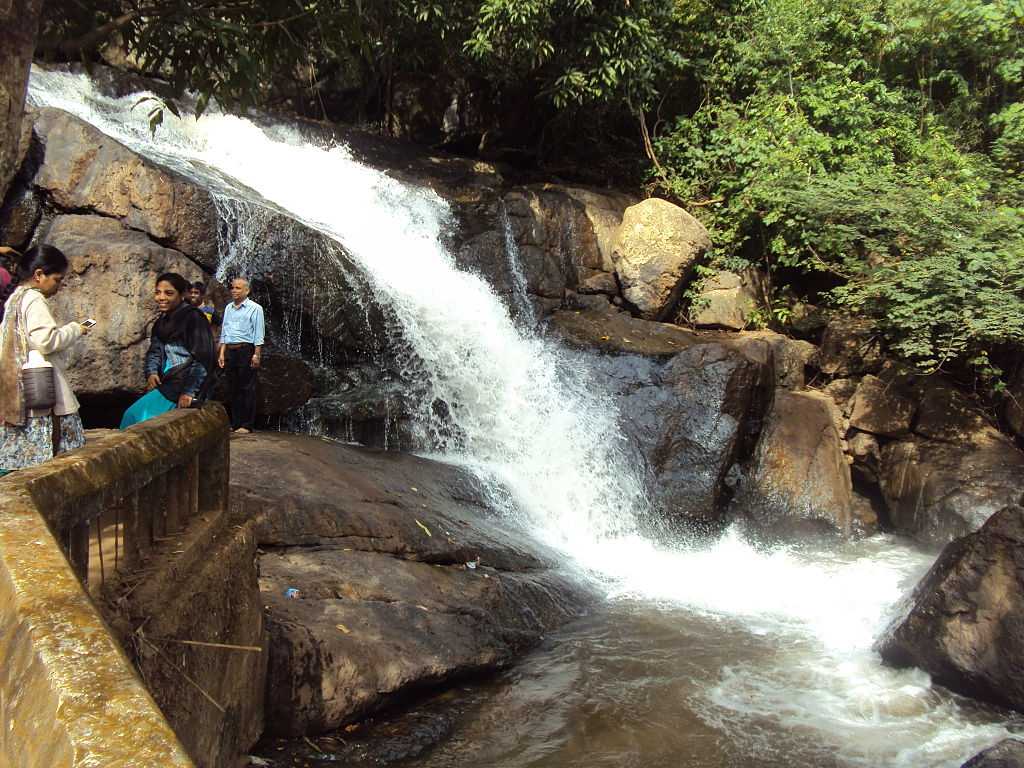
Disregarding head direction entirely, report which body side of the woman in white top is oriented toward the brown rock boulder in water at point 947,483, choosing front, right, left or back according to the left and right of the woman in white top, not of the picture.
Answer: front

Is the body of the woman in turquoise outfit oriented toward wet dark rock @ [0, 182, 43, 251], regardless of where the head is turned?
no

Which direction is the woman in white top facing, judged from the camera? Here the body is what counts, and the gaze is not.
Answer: to the viewer's right

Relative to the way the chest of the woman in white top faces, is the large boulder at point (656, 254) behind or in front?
in front

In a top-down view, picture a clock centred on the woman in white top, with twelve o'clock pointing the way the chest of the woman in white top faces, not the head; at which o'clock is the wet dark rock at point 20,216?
The wet dark rock is roughly at 9 o'clock from the woman in white top.

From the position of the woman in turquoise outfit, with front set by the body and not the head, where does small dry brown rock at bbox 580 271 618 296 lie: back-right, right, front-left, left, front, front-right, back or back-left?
back

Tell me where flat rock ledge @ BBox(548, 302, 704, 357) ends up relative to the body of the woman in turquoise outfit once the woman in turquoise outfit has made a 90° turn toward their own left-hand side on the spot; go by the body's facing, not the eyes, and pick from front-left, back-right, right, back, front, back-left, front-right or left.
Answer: left

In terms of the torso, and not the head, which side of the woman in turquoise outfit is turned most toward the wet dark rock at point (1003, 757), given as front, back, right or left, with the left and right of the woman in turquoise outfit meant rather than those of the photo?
left

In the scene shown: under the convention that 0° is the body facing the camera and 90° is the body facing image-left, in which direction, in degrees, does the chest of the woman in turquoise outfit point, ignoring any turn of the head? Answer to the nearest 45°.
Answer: approximately 45°

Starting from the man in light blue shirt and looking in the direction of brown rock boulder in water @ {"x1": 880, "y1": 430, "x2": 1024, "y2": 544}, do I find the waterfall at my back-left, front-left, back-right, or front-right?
front-left

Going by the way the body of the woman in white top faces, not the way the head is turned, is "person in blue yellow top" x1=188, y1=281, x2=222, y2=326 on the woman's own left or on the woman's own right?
on the woman's own left

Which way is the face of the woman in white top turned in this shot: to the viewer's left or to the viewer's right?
to the viewer's right

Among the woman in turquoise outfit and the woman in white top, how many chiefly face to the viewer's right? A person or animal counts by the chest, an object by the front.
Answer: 1

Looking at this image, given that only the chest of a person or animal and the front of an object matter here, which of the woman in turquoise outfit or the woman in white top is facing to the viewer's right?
the woman in white top

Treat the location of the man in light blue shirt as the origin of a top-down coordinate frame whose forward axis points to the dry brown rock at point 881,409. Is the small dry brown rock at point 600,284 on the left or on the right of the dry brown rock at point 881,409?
left
